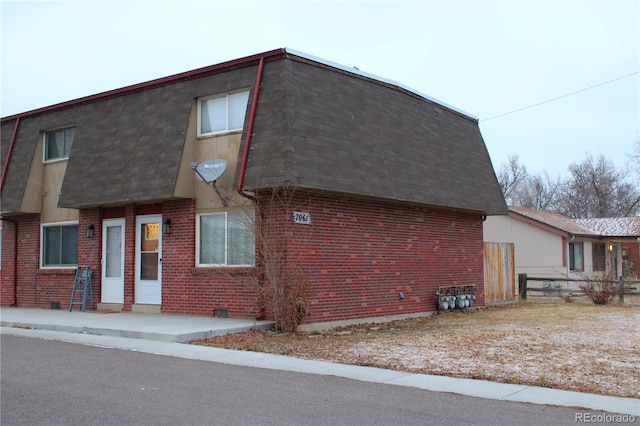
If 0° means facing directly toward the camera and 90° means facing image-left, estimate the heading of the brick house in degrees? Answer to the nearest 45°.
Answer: approximately 45°

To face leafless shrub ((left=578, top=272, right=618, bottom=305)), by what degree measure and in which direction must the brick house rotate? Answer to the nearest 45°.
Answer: approximately 180°

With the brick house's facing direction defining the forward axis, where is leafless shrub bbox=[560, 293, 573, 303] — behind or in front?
behind

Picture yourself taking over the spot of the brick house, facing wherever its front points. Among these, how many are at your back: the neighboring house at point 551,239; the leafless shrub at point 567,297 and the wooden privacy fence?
3

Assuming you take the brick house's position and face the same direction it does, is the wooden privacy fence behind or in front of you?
behind

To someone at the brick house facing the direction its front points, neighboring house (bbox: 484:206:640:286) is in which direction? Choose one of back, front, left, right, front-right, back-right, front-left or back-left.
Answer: back
